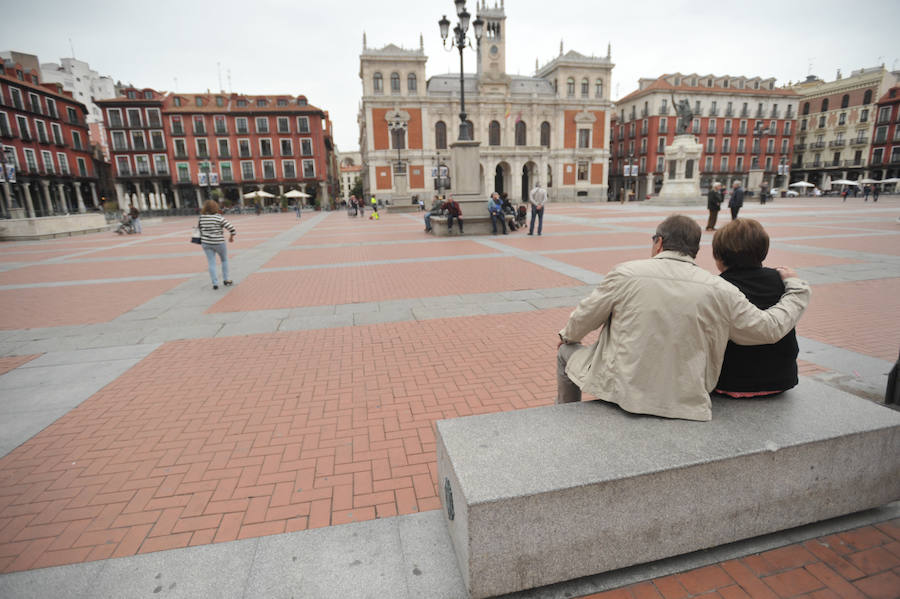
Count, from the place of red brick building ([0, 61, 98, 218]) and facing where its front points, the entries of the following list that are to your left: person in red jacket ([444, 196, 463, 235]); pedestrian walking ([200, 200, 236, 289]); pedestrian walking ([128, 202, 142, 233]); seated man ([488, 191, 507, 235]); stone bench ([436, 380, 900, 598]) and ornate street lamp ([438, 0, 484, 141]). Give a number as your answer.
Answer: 0

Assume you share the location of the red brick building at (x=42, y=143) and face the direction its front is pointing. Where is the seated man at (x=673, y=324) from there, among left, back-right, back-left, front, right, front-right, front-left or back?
front-right

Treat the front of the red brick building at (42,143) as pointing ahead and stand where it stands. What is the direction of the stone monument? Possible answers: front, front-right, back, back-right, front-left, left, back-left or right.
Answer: front

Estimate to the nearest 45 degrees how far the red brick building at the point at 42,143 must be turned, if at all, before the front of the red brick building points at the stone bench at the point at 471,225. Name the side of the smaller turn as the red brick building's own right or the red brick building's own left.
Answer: approximately 45° to the red brick building's own right

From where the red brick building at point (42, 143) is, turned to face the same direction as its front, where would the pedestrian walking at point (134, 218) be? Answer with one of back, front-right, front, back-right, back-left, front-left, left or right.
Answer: front-right

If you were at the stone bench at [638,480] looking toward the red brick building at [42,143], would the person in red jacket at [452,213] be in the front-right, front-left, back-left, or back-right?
front-right

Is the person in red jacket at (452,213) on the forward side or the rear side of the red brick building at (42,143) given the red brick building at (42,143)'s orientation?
on the forward side

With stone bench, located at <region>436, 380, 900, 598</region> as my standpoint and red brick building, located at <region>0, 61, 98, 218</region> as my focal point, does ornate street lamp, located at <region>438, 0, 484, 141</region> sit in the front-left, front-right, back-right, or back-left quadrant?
front-right

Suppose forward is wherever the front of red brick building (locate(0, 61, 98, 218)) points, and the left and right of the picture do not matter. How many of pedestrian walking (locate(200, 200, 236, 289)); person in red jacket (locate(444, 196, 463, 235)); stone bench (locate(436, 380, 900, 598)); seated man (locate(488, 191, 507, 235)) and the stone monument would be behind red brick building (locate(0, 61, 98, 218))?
0

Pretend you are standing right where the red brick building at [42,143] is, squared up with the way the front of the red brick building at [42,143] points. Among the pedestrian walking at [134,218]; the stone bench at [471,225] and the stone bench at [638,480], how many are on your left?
0

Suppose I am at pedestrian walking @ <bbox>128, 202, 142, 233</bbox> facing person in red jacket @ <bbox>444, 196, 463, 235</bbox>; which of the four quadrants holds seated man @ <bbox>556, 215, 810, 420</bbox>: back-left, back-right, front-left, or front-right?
front-right

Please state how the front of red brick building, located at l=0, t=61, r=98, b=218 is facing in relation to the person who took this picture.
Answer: facing the viewer and to the right of the viewer

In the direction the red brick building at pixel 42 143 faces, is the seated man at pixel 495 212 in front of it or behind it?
in front

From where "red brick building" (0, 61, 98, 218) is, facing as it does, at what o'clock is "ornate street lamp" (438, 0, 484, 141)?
The ornate street lamp is roughly at 1 o'clock from the red brick building.

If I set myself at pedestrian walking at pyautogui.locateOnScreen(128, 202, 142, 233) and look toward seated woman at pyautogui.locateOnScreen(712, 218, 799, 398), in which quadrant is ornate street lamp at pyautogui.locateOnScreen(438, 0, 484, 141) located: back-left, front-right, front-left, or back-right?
front-left

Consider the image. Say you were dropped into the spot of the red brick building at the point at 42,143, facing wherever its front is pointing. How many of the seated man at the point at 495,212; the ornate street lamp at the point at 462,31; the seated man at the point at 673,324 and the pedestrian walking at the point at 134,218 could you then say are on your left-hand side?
0

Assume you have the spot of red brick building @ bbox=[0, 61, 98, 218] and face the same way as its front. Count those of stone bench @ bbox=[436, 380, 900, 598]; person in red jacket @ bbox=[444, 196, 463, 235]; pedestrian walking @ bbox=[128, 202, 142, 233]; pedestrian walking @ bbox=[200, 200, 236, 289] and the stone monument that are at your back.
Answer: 0

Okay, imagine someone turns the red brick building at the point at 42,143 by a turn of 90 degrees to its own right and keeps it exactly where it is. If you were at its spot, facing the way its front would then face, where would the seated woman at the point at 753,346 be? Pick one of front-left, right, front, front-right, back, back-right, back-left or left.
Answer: front-left
